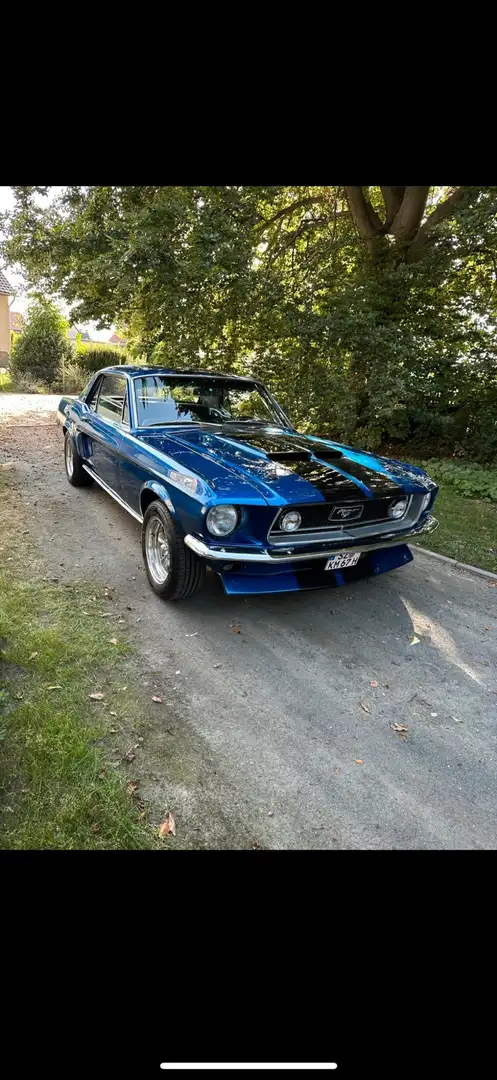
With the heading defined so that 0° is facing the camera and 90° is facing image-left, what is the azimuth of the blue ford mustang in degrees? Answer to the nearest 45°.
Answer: approximately 315°

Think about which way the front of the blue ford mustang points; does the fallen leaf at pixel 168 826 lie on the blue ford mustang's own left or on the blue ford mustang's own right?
on the blue ford mustang's own right

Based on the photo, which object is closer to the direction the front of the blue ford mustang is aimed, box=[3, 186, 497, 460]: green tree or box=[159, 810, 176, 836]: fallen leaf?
the fallen leaf

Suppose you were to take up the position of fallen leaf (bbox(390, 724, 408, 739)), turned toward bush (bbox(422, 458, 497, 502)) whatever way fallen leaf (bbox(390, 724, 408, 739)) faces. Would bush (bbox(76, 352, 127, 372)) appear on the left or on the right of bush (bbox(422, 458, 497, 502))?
left

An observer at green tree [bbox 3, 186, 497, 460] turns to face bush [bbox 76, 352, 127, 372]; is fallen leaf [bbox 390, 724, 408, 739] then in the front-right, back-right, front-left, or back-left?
back-left

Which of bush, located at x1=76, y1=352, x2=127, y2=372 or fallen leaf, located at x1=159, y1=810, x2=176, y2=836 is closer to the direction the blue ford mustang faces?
the fallen leaf

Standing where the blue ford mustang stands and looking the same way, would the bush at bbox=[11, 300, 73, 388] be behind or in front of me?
behind

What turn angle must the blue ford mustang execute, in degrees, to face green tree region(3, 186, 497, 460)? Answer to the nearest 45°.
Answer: approximately 135° to its left

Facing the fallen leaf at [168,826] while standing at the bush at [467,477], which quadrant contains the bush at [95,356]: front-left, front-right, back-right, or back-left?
back-right

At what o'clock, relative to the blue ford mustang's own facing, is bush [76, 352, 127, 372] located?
The bush is roughly at 7 o'clock from the blue ford mustang.

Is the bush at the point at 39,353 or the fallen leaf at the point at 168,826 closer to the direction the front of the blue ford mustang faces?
the fallen leaf

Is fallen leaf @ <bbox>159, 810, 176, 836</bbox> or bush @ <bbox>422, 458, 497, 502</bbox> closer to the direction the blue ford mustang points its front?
the fallen leaf

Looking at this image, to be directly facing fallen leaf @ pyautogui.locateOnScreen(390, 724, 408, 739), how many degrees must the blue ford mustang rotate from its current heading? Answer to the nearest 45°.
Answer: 0° — it already faces it
